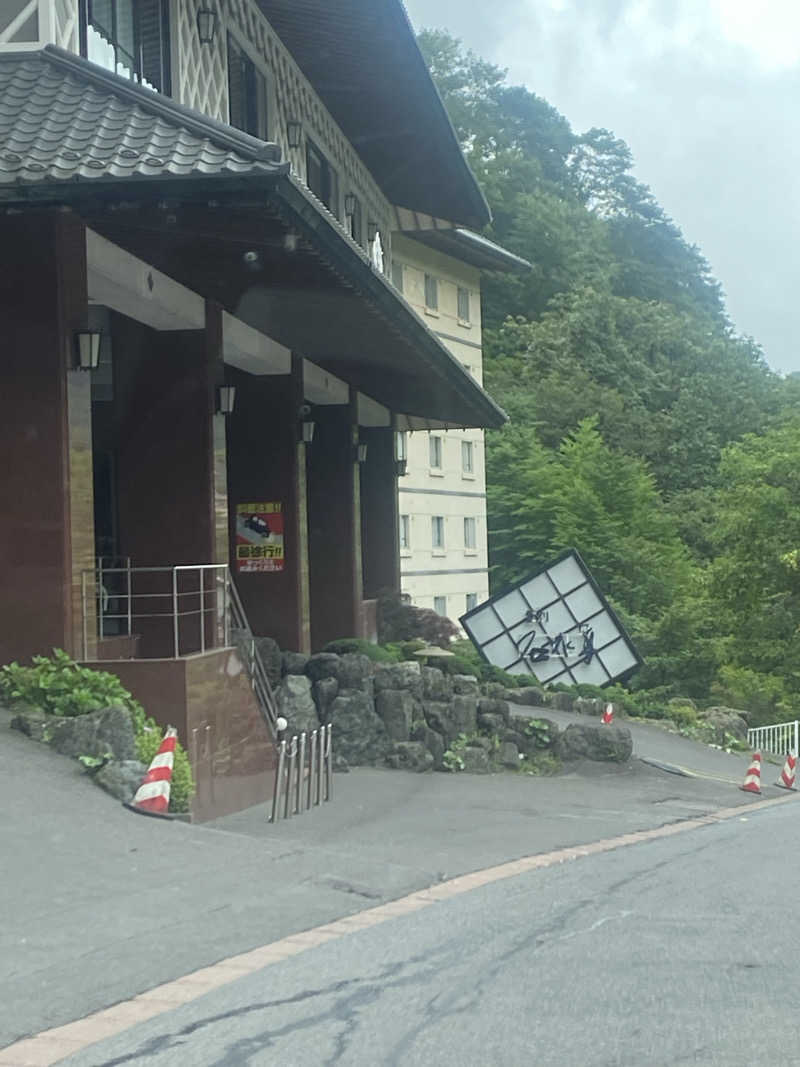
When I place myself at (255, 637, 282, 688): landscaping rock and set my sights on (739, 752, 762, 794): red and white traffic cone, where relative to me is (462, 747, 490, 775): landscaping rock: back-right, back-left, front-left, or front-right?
front-right

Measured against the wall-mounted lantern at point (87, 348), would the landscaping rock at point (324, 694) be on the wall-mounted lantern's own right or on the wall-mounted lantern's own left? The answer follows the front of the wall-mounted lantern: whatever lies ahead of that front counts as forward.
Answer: on the wall-mounted lantern's own left

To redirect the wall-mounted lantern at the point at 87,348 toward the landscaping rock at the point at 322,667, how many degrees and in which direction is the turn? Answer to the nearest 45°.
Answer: approximately 90° to its left

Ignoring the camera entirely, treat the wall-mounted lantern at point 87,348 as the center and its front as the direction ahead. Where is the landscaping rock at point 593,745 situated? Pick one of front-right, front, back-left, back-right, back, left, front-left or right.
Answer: left

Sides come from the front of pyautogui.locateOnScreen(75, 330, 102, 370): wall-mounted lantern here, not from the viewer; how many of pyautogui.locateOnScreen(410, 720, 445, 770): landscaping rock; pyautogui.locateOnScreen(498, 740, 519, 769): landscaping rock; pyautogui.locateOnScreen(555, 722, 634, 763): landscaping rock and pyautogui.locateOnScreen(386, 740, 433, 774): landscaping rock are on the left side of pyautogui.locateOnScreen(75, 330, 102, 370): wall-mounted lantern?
4

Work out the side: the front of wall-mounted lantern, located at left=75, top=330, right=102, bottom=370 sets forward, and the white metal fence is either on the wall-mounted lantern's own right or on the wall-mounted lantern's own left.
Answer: on the wall-mounted lantern's own left

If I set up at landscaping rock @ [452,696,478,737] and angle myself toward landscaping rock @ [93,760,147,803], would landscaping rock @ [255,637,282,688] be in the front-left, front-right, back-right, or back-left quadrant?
front-right

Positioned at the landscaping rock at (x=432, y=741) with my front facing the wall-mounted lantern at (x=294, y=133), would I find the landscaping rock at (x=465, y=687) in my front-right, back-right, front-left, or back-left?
front-right

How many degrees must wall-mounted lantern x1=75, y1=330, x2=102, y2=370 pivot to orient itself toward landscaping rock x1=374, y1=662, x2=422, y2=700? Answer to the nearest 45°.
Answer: approximately 90° to its left

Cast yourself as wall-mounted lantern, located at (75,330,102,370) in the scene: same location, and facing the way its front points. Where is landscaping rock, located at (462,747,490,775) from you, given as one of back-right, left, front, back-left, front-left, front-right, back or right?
left

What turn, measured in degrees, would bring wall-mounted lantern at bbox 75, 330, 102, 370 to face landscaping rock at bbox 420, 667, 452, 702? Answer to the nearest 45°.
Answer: approximately 90° to its left

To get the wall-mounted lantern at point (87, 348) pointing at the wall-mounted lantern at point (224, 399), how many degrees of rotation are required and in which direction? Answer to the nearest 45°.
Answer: approximately 135° to its left

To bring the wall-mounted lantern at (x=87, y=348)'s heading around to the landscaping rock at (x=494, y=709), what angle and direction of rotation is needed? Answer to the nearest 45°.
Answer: approximately 90° to its left
